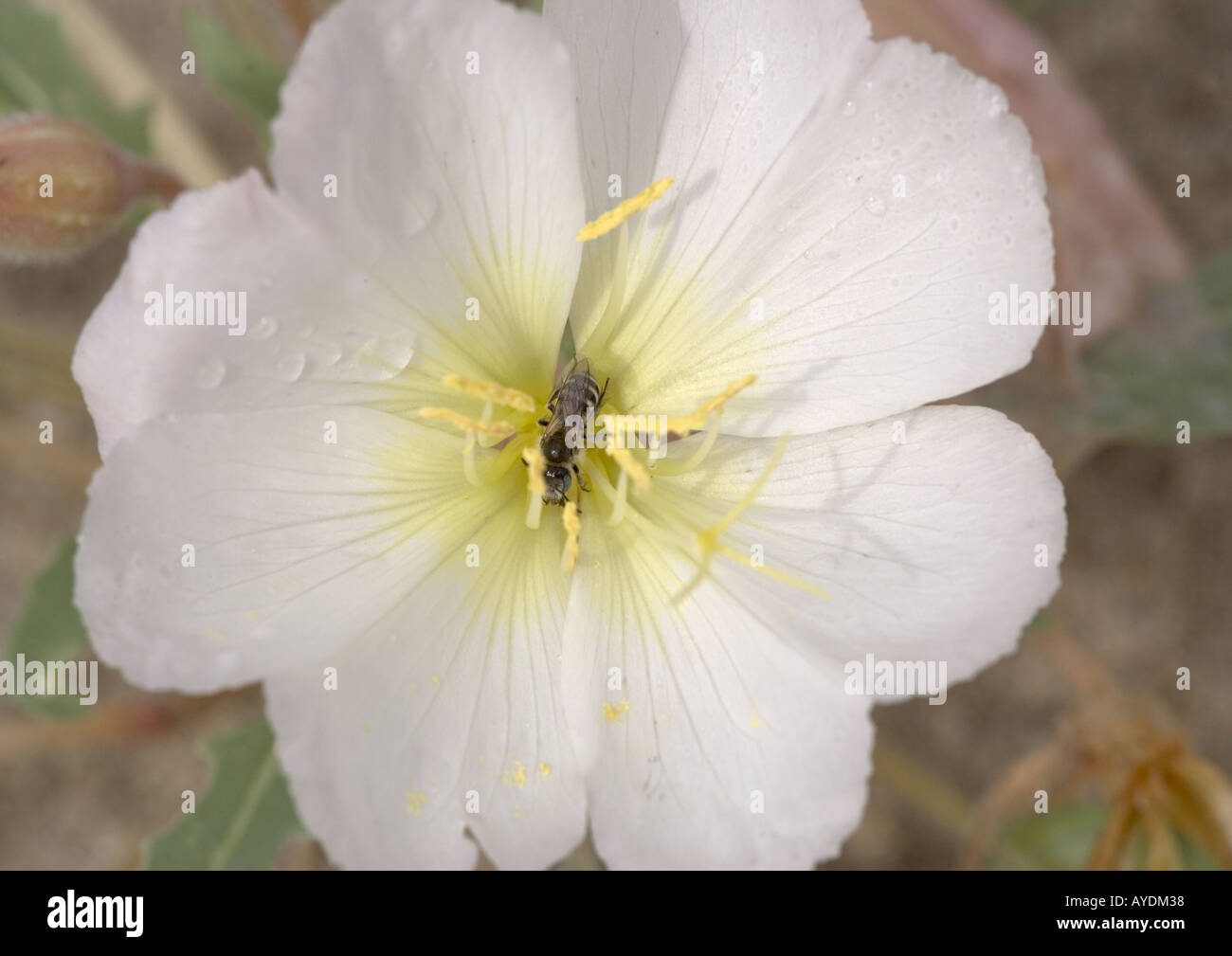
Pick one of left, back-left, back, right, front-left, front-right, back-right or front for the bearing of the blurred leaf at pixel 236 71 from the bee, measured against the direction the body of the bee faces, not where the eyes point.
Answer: back-right

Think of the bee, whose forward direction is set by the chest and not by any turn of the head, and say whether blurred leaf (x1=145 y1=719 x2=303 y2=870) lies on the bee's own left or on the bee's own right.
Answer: on the bee's own right

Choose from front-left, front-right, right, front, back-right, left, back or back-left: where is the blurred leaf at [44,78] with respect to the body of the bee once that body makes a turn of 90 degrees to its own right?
front-right

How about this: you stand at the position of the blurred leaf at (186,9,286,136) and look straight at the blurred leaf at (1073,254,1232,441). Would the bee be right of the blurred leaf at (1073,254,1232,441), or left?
right

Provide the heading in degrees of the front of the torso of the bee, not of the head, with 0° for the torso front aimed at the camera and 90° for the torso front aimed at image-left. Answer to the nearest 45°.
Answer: approximately 0°
